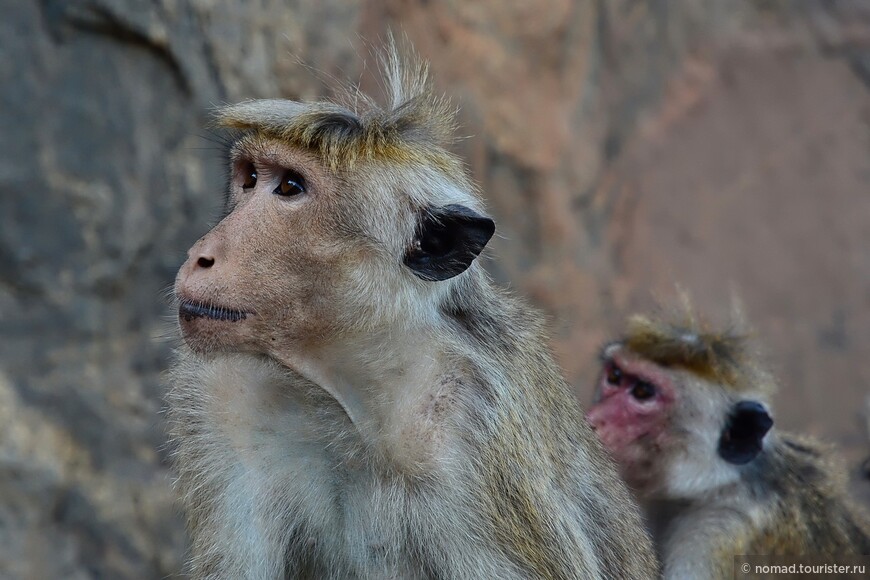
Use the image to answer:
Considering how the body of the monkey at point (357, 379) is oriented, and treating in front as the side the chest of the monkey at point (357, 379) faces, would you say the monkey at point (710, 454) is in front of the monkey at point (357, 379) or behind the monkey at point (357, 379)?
behind

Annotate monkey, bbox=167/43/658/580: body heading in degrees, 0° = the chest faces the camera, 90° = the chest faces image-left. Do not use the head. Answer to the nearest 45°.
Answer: approximately 45°
